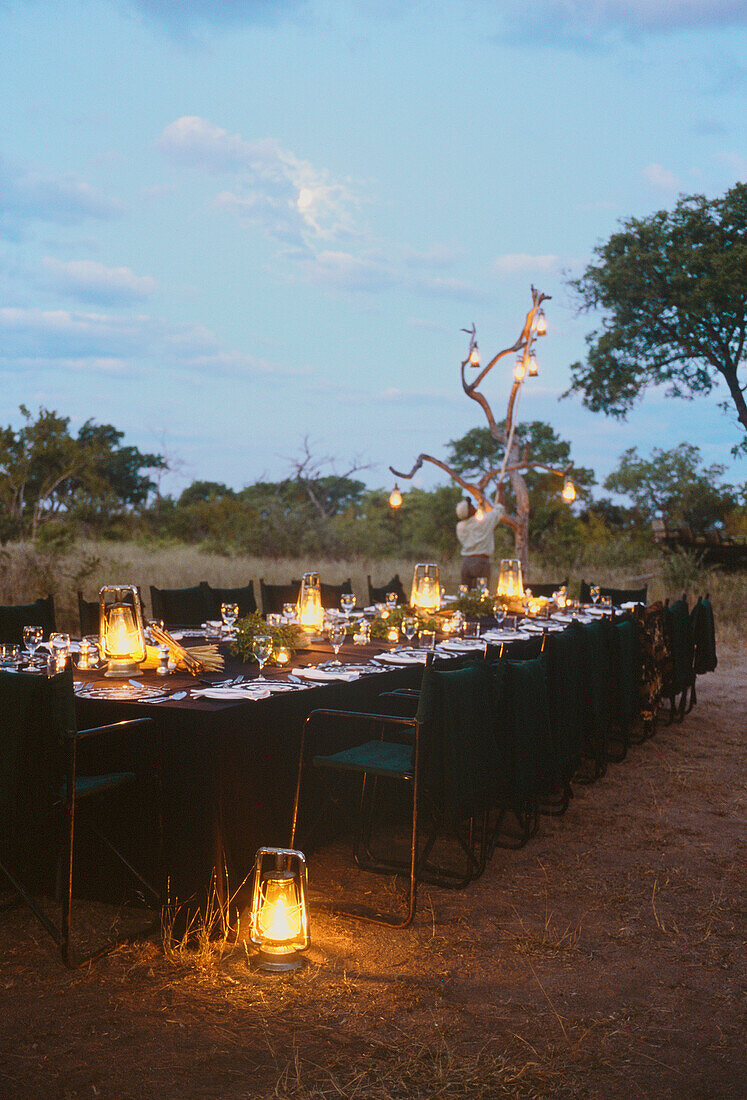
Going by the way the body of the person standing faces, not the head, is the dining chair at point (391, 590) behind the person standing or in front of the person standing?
behind

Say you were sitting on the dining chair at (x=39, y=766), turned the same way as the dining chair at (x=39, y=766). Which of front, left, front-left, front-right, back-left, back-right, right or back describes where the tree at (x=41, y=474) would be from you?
front-left

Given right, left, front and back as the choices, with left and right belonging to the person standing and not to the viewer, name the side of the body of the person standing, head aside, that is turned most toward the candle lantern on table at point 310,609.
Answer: back

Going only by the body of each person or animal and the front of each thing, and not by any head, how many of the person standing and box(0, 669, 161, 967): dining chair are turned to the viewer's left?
0

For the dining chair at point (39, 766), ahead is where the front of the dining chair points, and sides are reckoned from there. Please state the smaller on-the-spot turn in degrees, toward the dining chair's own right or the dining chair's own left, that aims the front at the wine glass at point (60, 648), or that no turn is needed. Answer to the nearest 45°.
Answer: approximately 45° to the dining chair's own left

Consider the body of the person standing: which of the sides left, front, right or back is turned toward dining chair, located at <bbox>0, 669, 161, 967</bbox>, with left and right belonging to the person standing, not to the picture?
back

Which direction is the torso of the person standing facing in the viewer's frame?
away from the camera

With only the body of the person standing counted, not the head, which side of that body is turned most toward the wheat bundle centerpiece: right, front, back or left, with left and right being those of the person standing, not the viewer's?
back

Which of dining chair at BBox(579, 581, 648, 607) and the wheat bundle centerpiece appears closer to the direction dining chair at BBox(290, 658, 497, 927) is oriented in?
the wheat bundle centerpiece

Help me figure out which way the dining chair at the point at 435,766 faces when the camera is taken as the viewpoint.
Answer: facing away from the viewer and to the left of the viewer

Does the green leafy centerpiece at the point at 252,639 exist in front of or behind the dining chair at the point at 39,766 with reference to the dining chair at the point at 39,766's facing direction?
in front

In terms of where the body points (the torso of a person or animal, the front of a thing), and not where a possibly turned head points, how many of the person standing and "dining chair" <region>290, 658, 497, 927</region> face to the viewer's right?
0

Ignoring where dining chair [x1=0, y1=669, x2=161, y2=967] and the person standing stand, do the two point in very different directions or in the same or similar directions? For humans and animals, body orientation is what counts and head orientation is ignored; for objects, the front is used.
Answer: same or similar directions

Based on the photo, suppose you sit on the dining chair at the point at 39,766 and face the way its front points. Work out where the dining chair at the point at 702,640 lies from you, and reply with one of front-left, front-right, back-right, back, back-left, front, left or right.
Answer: front

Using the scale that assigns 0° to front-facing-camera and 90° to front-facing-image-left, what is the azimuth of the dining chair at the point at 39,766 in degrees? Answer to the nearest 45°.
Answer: approximately 225°

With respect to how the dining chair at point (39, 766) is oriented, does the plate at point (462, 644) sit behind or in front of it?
in front

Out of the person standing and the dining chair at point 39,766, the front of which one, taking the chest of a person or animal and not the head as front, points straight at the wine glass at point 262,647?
the dining chair

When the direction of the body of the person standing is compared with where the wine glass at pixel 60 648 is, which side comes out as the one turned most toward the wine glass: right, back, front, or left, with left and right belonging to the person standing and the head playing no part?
back

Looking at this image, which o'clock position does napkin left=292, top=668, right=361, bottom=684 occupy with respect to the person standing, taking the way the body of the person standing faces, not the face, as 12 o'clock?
The napkin is roughly at 6 o'clock from the person standing.

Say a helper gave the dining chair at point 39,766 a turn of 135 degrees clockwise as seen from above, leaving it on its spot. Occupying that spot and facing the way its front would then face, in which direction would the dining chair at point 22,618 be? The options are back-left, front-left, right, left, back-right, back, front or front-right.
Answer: back
